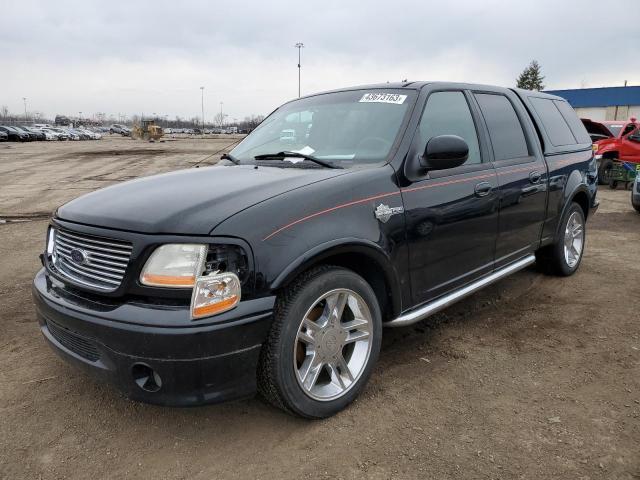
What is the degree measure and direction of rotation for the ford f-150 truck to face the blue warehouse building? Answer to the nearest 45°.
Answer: approximately 180°

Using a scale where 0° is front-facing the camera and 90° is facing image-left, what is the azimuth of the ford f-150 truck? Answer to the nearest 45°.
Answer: approximately 45°

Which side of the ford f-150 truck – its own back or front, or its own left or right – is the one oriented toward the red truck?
back
